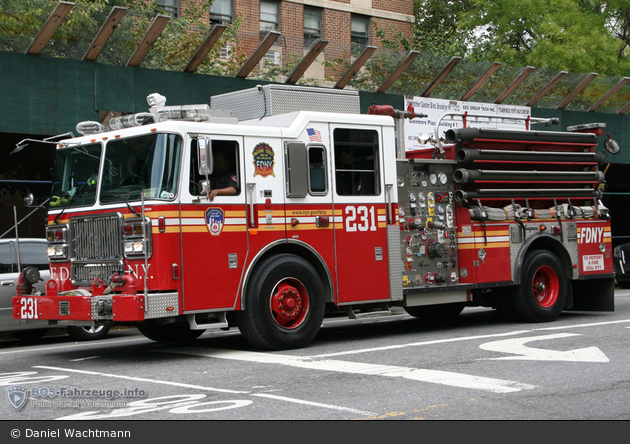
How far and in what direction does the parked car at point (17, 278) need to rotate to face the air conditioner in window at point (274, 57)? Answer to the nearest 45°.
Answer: approximately 135° to its right

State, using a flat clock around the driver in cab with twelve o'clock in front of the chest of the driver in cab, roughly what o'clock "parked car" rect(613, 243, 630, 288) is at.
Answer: The parked car is roughly at 6 o'clock from the driver in cab.

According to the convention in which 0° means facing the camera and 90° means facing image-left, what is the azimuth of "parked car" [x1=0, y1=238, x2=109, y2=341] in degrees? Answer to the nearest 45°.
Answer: approximately 90°

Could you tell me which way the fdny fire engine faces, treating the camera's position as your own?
facing the viewer and to the left of the viewer

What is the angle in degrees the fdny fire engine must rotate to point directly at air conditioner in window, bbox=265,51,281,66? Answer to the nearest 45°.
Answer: approximately 135° to its right

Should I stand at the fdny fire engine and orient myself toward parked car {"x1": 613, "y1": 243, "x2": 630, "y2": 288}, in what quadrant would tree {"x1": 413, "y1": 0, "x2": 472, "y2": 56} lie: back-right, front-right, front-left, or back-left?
front-left

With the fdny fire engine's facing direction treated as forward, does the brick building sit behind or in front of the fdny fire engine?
behind

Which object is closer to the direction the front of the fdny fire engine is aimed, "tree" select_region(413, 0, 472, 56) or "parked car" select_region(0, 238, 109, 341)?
the parked car

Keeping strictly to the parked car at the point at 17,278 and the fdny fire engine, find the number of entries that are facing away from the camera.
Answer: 0

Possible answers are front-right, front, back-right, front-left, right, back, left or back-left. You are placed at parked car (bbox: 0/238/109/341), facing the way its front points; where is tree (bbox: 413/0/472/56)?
back-right

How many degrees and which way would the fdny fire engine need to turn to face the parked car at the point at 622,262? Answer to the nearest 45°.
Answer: approximately 180°

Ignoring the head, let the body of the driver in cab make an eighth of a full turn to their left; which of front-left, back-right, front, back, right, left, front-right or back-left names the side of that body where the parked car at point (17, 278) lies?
back-right
